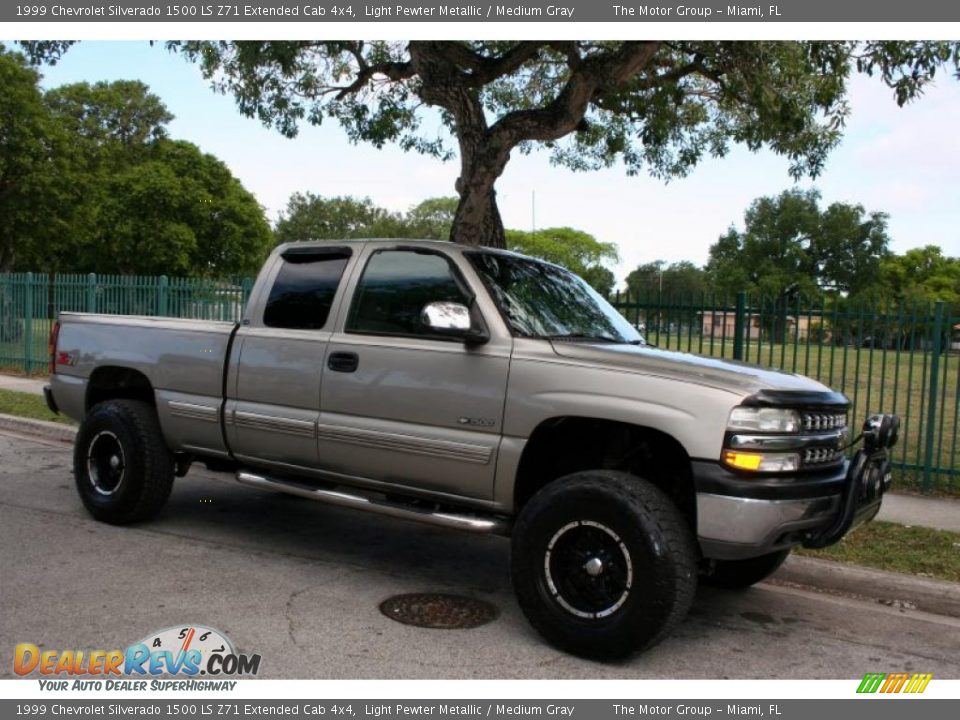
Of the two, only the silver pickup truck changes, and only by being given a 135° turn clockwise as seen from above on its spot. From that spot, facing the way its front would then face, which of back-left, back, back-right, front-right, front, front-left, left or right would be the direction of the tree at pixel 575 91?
right

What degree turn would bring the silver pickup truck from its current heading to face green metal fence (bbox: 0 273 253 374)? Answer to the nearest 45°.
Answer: approximately 180°

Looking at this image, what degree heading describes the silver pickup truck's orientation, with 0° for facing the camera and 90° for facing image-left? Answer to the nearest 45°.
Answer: approximately 315°

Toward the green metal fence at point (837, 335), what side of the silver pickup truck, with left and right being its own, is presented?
left
